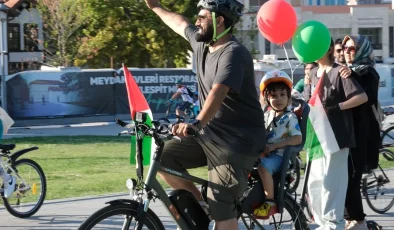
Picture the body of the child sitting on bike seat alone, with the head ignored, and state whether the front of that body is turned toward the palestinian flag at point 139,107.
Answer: yes

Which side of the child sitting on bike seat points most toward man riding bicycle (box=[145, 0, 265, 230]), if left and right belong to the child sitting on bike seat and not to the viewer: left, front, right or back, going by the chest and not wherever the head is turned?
front

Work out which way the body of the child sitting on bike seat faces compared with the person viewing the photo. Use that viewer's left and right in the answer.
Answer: facing the viewer and to the left of the viewer

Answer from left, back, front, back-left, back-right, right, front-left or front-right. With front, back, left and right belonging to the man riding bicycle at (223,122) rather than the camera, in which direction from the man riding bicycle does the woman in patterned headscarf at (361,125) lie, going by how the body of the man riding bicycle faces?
back-right

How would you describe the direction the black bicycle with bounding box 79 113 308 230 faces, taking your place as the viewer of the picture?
facing to the left of the viewer

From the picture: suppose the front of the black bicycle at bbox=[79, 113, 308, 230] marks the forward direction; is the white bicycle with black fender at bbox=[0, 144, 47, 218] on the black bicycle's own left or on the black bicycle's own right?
on the black bicycle's own right

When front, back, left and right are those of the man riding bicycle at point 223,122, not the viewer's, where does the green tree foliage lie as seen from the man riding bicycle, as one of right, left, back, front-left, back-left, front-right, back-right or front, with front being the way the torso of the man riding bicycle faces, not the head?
right

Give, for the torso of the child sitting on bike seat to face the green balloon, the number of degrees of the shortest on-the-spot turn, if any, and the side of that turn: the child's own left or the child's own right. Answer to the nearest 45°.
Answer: approximately 135° to the child's own right

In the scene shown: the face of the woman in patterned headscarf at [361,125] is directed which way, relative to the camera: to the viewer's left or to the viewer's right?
to the viewer's left

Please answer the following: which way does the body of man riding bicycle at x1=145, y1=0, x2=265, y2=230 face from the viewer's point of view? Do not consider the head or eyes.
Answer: to the viewer's left
